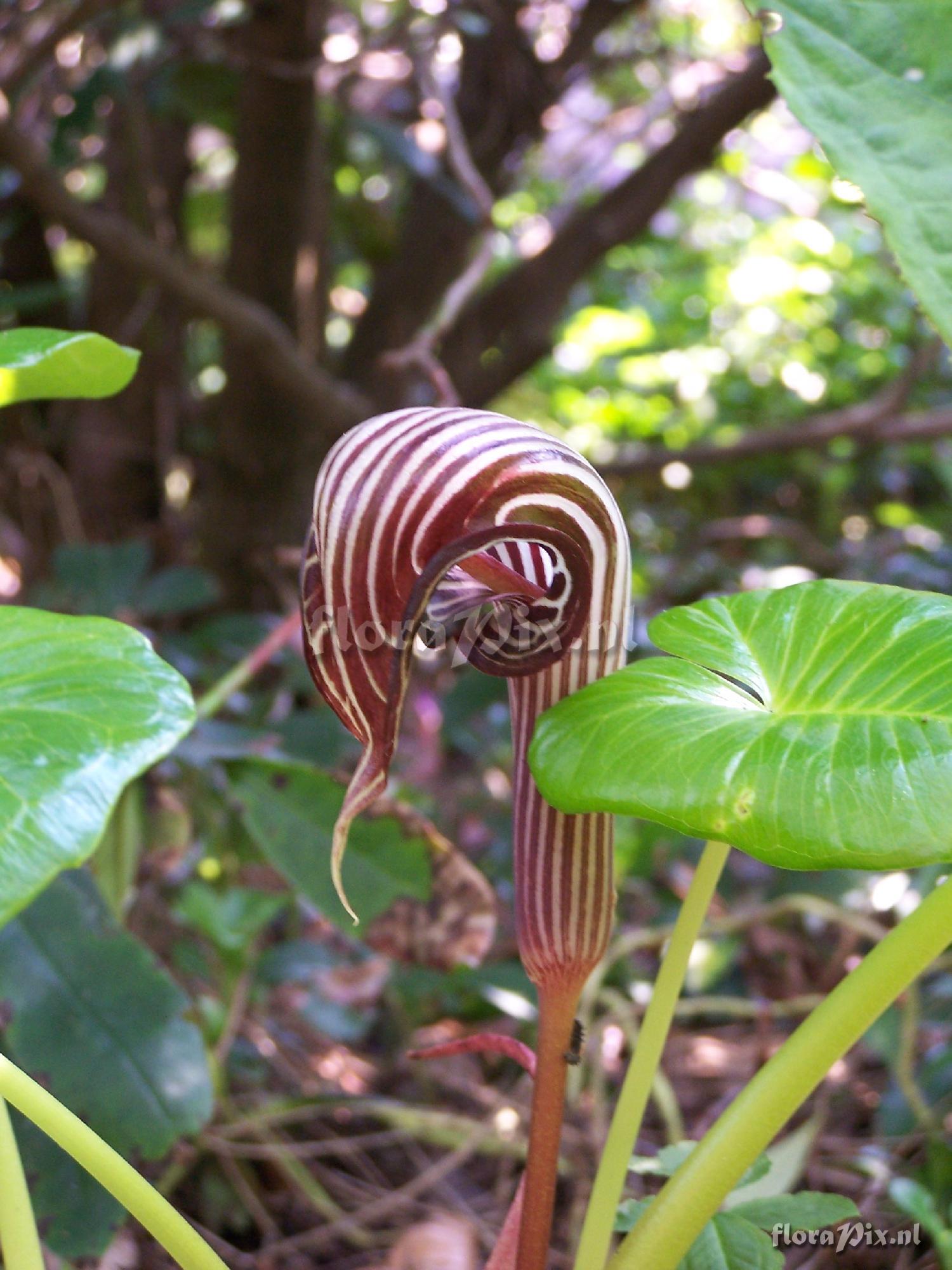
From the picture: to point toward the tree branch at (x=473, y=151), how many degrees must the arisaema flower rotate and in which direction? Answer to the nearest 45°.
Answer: approximately 90° to its right

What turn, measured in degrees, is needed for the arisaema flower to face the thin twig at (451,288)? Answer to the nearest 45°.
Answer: approximately 90° to its right

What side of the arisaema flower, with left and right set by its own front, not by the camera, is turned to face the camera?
left
